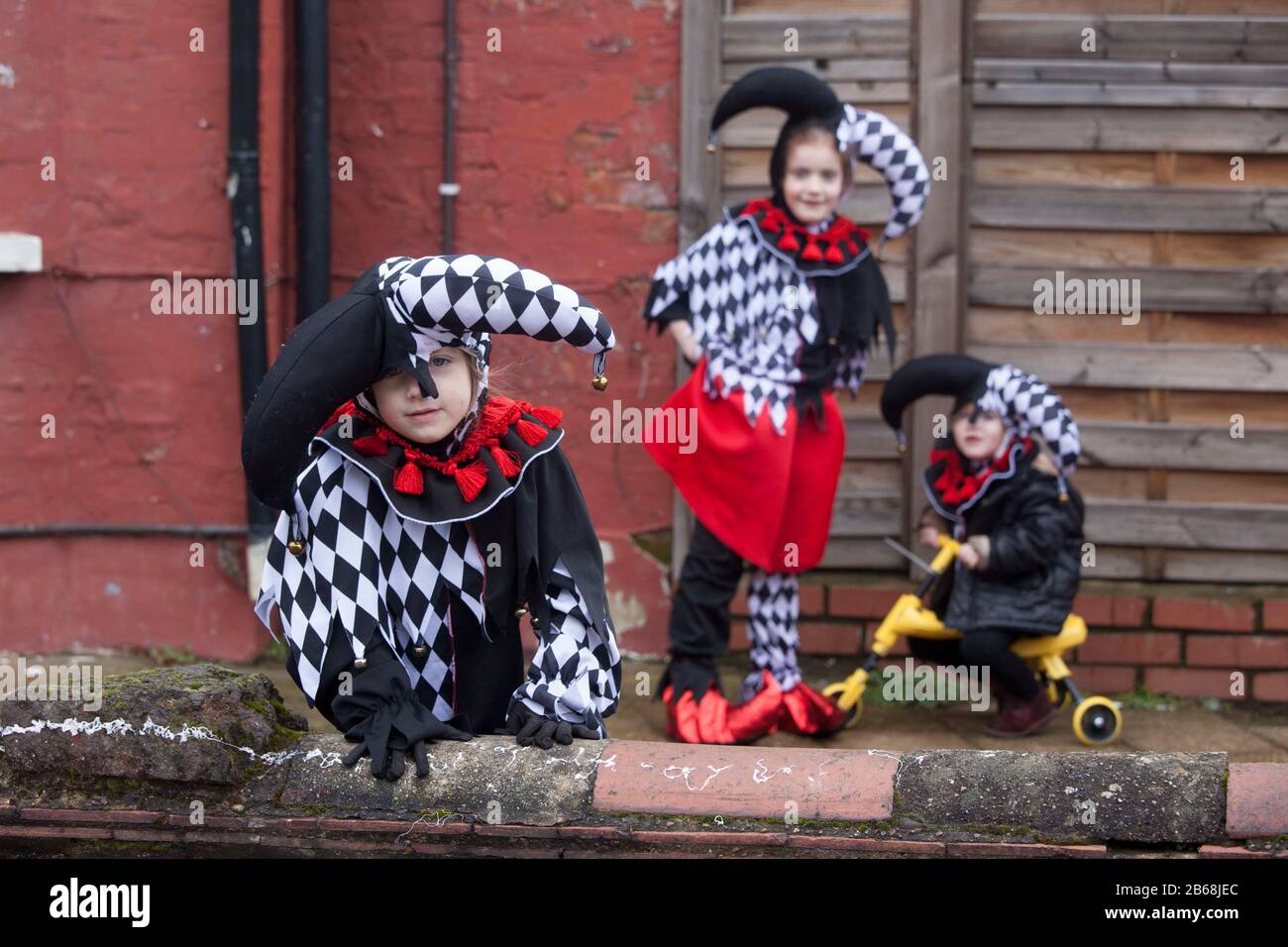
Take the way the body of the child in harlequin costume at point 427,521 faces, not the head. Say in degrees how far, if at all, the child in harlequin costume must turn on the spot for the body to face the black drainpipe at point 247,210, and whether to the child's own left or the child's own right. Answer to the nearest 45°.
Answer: approximately 180°

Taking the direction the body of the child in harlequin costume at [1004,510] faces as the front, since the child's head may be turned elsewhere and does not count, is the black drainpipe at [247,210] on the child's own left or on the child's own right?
on the child's own right

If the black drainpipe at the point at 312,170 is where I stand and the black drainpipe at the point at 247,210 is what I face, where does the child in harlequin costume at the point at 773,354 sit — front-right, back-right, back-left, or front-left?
back-left

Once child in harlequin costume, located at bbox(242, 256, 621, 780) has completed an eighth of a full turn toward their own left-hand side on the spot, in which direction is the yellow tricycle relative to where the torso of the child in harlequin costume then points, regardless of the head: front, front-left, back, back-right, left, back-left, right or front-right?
left

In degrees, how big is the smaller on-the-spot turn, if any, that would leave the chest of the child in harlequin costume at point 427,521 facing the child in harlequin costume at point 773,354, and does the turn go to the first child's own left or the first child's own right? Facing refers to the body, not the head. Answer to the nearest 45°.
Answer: approximately 135° to the first child's own left

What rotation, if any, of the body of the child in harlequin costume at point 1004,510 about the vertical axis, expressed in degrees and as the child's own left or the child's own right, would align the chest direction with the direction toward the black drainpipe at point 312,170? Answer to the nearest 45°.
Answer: approximately 45° to the child's own right

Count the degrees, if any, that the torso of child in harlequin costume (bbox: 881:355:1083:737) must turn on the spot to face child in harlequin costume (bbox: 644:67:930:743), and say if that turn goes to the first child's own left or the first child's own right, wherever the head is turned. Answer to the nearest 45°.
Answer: approximately 45° to the first child's own right

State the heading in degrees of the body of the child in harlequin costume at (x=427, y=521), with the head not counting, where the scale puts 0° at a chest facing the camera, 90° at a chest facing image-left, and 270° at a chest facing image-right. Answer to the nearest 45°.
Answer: approximately 0°

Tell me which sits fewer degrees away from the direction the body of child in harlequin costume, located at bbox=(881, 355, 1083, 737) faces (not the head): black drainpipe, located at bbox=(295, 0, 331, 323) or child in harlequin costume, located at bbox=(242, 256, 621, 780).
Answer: the child in harlequin costume

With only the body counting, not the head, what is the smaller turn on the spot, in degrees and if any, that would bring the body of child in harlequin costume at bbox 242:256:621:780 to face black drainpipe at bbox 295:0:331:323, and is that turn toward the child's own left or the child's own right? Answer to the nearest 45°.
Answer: approximately 180°

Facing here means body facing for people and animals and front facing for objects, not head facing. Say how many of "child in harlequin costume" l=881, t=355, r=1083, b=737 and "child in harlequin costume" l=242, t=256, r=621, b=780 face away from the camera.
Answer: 0
